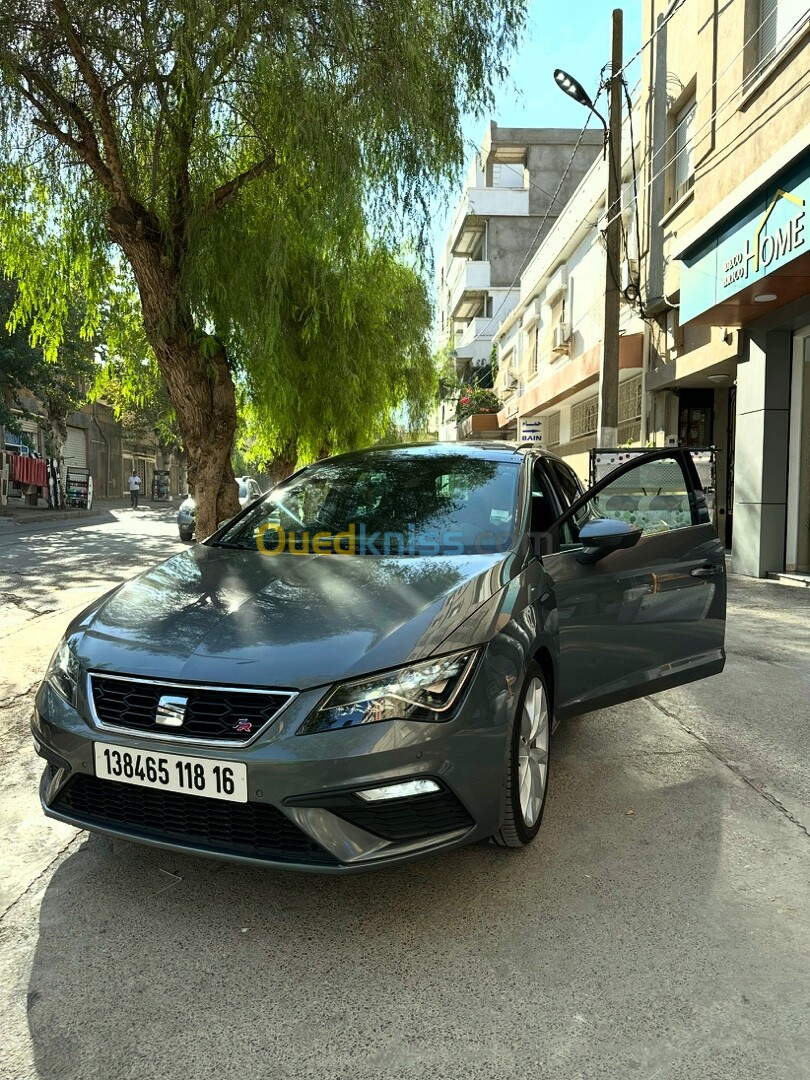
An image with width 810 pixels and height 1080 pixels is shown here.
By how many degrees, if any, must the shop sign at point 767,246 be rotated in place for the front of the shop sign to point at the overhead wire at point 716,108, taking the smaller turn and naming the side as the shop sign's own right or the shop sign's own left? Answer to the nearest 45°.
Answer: approximately 135° to the shop sign's own right

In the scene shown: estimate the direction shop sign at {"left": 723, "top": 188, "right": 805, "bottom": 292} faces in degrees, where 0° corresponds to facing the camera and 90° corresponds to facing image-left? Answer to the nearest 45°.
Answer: approximately 45°

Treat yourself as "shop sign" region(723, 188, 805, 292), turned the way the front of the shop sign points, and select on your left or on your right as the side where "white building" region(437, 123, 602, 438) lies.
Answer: on your right

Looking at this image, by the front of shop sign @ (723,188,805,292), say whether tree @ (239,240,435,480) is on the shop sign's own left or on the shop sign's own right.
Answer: on the shop sign's own right

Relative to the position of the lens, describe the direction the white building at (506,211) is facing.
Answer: facing to the left of the viewer

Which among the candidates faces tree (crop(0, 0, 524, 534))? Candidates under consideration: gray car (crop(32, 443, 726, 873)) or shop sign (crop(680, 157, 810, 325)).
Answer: the shop sign

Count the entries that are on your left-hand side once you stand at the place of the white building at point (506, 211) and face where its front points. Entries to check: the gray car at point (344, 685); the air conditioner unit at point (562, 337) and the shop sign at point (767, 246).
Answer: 3

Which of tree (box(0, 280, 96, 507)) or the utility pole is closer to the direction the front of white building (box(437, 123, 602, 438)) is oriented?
the tree
